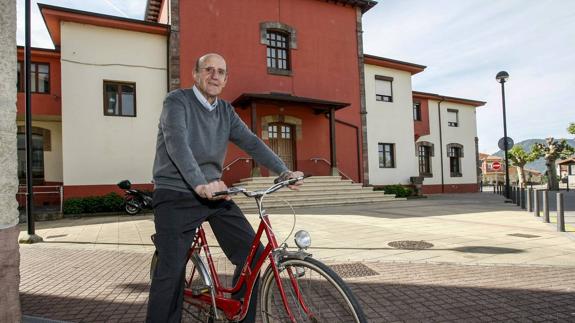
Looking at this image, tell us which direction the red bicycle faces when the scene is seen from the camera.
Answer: facing the viewer and to the right of the viewer

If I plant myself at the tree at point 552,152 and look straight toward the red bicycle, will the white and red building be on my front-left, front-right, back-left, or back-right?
front-right

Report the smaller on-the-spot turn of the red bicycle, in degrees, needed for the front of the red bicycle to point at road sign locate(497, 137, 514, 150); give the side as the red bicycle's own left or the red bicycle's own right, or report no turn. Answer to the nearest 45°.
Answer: approximately 90° to the red bicycle's own left

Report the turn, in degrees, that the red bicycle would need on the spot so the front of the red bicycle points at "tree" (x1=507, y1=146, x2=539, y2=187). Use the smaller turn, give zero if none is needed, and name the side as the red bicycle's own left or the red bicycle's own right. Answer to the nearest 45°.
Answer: approximately 90° to the red bicycle's own left

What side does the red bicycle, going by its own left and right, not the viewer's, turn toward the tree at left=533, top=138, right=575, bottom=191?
left

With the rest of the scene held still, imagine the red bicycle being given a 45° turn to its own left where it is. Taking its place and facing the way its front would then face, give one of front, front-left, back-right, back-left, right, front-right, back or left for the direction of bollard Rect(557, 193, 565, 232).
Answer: front-left

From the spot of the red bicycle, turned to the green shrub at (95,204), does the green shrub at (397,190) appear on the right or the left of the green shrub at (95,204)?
right

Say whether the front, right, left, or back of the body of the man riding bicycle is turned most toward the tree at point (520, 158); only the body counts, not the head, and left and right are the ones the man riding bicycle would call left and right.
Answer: left

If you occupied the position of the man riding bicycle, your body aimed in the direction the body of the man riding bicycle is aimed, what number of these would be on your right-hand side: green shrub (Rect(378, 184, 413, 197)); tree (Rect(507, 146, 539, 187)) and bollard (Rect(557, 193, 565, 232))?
0

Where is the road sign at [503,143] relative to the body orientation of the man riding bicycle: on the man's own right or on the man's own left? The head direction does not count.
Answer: on the man's own left
